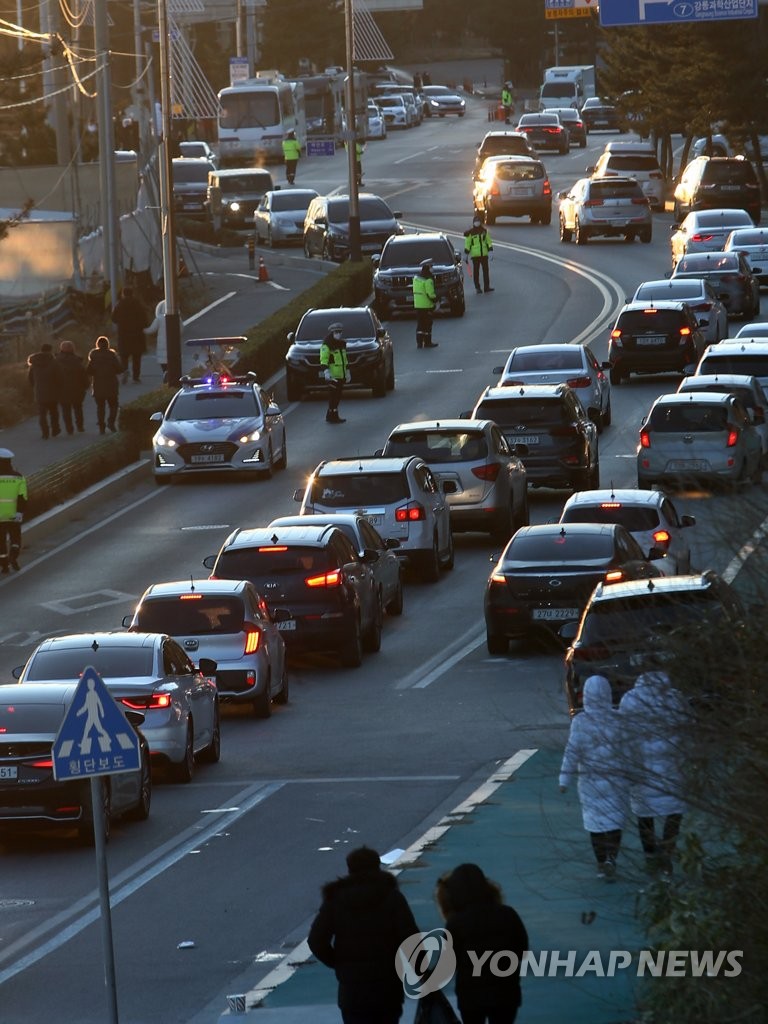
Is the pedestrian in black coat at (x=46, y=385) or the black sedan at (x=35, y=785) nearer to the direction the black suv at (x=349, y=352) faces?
the black sedan

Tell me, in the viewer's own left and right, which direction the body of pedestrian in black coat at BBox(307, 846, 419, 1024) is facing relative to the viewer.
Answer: facing away from the viewer

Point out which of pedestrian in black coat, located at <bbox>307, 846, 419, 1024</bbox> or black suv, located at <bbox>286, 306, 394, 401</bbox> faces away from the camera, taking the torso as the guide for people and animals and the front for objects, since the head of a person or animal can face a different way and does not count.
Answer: the pedestrian in black coat

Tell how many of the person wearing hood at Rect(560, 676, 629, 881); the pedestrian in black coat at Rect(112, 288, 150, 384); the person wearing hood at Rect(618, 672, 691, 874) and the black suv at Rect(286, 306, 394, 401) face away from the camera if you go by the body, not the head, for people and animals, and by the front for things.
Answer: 3

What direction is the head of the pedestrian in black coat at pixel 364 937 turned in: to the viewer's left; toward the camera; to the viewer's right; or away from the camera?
away from the camera

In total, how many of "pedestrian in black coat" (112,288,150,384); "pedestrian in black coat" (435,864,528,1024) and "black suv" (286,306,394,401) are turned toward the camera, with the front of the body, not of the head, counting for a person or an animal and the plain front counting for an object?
1

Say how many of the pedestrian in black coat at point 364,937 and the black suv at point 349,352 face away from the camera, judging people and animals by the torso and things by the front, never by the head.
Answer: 1

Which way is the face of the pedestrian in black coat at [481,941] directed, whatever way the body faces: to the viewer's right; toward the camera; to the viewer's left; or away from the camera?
away from the camera

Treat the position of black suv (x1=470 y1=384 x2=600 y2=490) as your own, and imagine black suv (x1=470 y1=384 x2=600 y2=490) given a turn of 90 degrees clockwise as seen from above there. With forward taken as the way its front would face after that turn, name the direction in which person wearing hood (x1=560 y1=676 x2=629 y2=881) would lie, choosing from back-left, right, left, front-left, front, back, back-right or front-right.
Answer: right

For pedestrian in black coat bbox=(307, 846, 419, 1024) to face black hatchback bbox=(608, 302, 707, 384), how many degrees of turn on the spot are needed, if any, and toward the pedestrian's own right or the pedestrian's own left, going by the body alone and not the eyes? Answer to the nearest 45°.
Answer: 0° — they already face it

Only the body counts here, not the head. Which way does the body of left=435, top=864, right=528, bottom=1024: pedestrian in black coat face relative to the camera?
away from the camera

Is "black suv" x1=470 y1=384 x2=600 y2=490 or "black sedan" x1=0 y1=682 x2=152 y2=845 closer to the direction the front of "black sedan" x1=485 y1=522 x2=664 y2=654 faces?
the black suv

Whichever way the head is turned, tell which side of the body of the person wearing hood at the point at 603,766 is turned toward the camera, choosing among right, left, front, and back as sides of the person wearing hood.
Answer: back

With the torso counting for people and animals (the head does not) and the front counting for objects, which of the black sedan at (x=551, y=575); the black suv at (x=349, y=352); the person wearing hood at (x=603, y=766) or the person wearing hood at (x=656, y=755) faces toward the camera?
the black suv at (x=349, y=352)
